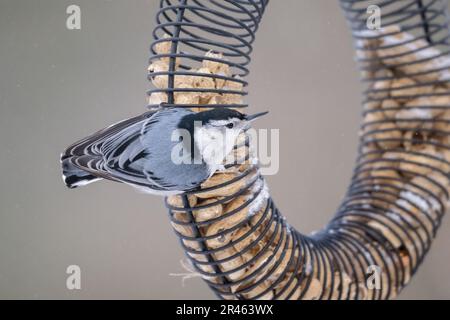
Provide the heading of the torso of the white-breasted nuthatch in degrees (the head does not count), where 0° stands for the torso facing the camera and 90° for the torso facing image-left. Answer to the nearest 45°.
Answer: approximately 270°
